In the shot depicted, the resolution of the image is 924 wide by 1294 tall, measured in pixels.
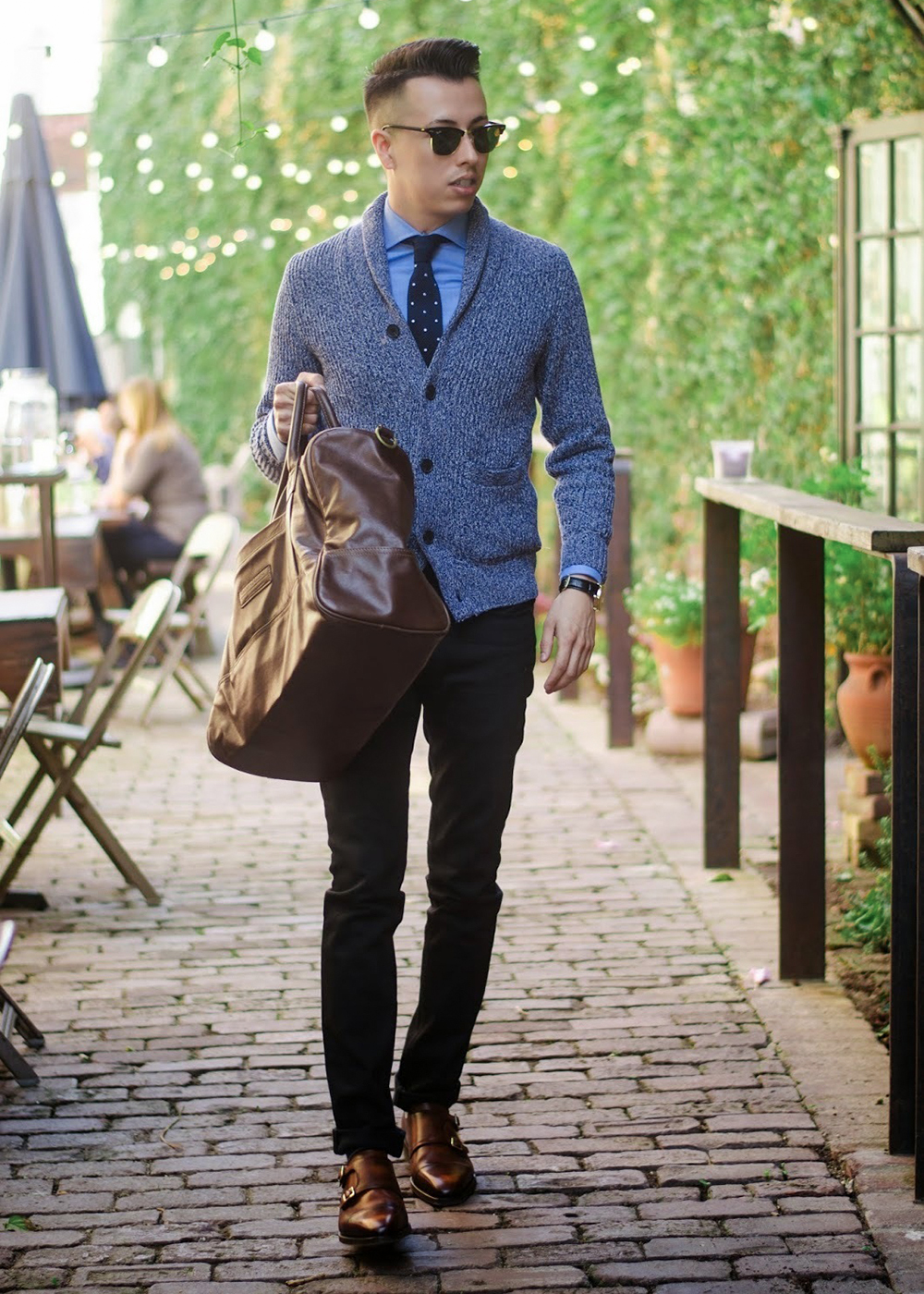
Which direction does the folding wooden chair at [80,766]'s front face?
to the viewer's left

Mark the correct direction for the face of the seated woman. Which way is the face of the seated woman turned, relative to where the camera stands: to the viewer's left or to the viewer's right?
to the viewer's left

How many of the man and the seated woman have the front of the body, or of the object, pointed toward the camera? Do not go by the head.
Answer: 1

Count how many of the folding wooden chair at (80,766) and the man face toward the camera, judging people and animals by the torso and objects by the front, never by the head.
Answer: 1

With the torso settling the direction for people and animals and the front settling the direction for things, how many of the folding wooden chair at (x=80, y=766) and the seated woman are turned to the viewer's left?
2
